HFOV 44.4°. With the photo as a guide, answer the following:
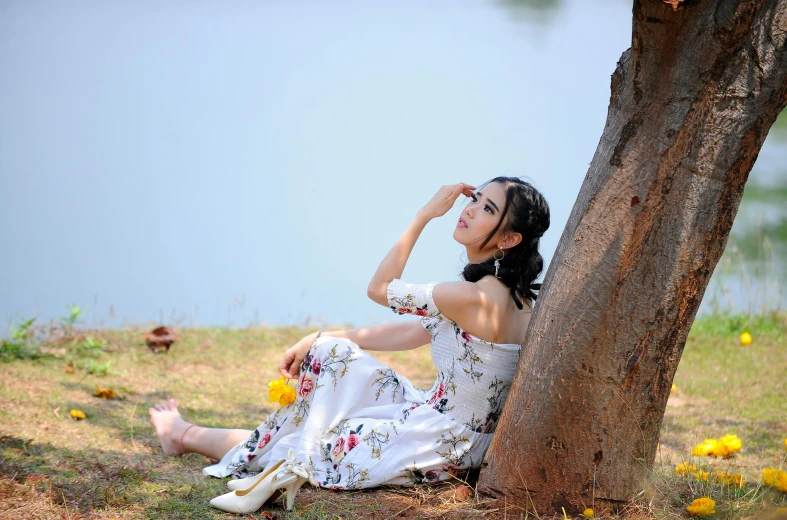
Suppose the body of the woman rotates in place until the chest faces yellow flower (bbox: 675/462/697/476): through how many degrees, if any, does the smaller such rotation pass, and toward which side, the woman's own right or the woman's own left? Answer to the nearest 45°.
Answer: approximately 180°

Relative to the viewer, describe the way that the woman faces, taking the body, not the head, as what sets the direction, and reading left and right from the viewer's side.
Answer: facing to the left of the viewer

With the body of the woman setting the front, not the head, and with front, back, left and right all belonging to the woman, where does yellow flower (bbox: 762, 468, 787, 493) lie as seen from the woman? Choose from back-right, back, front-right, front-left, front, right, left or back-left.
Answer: back

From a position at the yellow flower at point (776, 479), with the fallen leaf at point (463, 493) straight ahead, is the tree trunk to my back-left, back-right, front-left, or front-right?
front-left

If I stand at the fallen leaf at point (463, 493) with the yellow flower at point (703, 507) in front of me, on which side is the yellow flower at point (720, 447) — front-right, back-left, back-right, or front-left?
front-left

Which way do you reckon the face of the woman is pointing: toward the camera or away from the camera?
toward the camera
